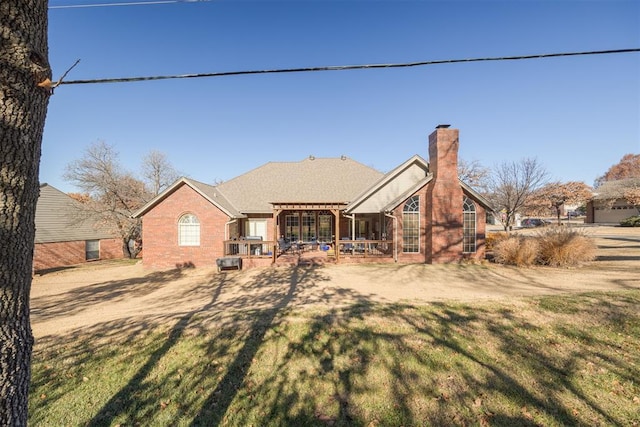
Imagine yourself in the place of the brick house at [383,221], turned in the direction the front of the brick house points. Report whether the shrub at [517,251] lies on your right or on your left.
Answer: on your right

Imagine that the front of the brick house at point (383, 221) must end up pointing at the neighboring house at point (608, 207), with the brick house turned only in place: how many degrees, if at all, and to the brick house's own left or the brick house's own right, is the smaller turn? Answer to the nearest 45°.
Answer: approximately 45° to the brick house's own right

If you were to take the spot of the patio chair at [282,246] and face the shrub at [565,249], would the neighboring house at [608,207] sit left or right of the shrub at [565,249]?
left

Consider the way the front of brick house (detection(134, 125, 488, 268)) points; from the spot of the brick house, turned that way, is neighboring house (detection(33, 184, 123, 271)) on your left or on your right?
on your left

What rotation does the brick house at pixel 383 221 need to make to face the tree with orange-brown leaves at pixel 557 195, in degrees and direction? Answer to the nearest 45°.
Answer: approximately 45° to its right

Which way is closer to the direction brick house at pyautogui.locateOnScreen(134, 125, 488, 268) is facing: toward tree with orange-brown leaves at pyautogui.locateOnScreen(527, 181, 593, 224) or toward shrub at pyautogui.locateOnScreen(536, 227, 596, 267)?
the tree with orange-brown leaves

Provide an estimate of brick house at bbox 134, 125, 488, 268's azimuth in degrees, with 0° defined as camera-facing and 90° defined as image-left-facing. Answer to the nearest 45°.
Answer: approximately 180°
